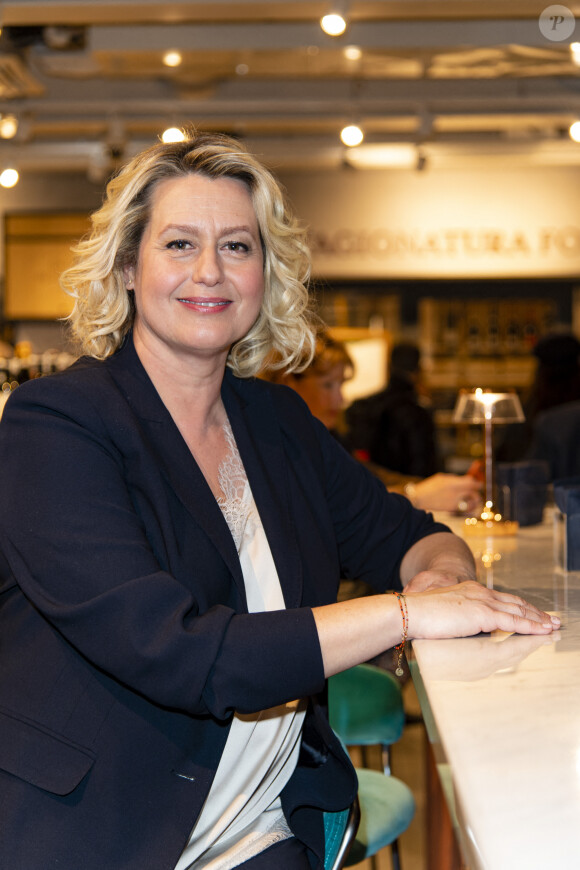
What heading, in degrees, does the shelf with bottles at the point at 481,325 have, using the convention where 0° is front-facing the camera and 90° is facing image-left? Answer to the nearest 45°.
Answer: approximately 0°

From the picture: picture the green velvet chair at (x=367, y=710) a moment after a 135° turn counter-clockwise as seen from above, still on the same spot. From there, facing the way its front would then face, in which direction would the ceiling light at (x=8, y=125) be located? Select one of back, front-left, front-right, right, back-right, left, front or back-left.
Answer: front-left

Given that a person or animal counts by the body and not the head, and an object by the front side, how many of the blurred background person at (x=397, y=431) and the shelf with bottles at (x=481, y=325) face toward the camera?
1

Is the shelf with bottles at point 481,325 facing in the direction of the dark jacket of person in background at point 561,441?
yes

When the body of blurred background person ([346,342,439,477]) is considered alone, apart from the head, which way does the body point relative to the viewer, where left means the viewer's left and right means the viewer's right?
facing away from the viewer

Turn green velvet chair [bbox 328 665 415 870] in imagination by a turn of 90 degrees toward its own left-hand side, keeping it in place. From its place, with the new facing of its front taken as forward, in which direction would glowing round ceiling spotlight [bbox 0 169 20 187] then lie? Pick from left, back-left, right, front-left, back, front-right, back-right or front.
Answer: left

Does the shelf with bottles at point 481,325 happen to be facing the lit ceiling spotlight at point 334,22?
yes

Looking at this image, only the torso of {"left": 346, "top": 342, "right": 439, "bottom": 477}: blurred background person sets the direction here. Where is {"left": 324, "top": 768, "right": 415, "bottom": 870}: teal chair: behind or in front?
behind

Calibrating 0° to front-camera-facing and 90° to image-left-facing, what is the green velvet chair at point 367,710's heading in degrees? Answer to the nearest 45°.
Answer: approximately 315°
